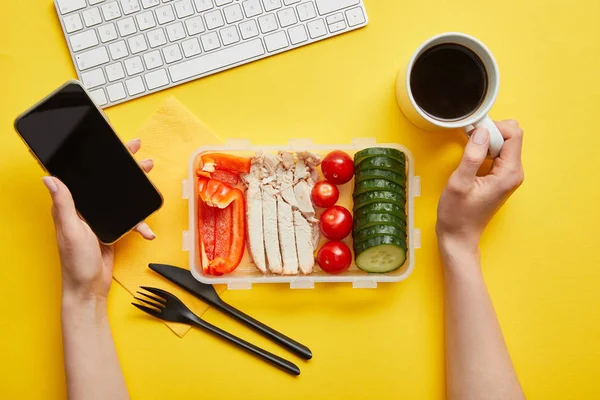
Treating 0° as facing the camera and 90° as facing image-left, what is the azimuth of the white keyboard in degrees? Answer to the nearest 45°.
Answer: approximately 0°

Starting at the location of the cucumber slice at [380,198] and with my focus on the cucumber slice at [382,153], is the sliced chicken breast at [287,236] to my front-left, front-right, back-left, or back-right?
back-left
